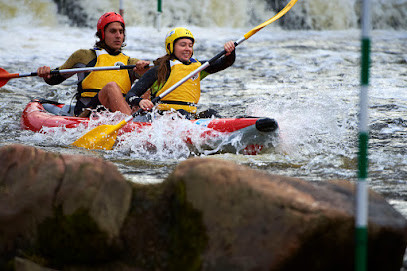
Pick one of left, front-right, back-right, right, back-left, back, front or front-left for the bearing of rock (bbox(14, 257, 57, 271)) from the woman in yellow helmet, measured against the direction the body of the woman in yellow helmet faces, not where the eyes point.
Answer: front-right

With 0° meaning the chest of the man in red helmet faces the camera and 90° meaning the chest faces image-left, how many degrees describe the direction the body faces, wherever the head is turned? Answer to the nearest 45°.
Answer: approximately 315°

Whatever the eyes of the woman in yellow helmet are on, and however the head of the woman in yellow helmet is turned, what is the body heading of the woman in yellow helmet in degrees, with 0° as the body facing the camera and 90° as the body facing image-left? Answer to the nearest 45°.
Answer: approximately 315°

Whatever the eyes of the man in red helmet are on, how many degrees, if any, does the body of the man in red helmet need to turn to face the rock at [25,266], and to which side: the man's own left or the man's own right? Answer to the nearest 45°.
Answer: approximately 45° to the man's own right

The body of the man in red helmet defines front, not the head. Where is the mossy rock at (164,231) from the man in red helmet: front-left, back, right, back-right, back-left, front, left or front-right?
front-right
